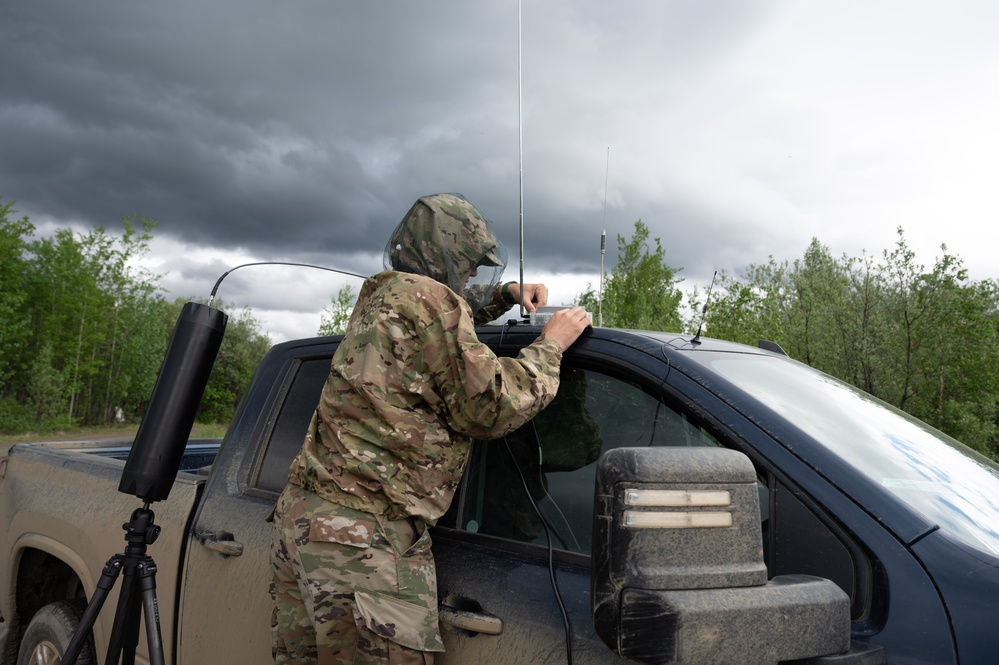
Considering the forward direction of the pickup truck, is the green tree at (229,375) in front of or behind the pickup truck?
behind

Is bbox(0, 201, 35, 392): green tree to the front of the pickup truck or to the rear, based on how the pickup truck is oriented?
to the rear

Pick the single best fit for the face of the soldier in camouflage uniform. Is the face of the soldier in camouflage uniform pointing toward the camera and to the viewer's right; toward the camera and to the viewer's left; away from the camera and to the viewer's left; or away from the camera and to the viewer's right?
away from the camera and to the viewer's right

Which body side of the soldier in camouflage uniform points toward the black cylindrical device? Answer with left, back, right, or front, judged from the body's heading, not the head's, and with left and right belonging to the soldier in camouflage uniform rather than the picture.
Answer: left

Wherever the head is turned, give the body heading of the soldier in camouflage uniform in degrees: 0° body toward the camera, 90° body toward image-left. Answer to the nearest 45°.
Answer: approximately 225°

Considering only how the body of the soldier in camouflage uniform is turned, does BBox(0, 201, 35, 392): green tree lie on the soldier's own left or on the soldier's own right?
on the soldier's own left

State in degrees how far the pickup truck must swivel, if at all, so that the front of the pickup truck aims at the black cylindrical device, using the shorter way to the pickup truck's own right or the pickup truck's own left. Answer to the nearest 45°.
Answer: approximately 180°

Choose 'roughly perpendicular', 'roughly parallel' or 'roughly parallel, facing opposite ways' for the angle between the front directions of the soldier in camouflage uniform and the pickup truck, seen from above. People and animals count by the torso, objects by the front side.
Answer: roughly perpendicular

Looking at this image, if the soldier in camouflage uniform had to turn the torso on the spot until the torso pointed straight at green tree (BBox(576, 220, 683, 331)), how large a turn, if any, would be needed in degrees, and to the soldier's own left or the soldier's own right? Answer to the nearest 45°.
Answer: approximately 45° to the soldier's own left

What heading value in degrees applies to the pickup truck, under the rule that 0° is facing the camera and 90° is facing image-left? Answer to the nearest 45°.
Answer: approximately 315°
